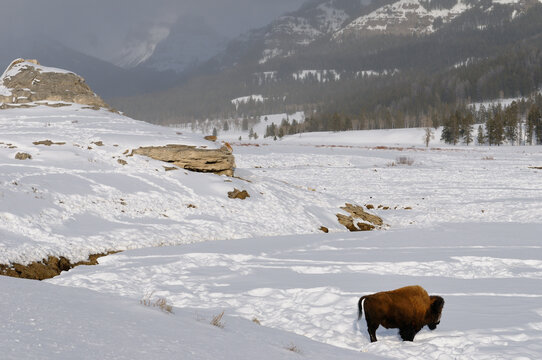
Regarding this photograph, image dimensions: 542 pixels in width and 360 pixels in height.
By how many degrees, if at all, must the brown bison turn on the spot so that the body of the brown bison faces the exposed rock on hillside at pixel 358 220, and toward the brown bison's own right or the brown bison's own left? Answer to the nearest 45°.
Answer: approximately 90° to the brown bison's own left

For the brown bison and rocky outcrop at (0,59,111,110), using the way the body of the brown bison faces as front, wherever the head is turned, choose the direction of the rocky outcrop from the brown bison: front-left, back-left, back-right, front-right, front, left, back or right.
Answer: back-left

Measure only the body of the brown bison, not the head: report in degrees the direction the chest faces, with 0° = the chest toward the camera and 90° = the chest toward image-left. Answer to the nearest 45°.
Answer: approximately 270°

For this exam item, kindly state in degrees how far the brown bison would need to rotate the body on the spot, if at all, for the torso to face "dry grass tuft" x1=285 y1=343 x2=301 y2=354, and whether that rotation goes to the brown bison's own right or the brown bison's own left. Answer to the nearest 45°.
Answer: approximately 135° to the brown bison's own right

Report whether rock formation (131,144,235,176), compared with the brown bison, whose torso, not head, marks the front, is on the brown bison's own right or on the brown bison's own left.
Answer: on the brown bison's own left

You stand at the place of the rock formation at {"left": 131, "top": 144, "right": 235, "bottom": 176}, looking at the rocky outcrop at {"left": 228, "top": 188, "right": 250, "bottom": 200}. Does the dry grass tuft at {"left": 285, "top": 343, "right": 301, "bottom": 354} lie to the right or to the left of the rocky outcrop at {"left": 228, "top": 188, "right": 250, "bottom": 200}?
right
